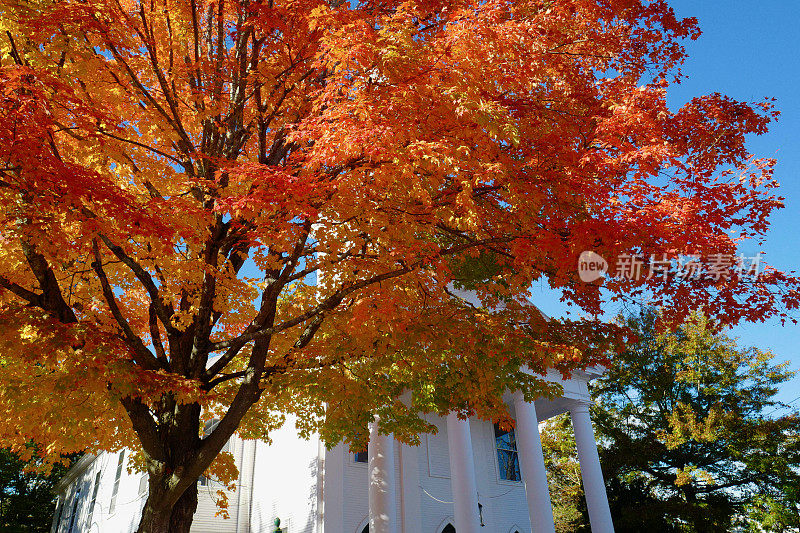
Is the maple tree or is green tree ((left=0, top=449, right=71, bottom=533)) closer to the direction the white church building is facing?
the maple tree

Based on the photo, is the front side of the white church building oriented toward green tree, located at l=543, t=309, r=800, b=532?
no

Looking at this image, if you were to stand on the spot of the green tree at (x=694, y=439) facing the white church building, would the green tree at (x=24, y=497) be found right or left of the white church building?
right

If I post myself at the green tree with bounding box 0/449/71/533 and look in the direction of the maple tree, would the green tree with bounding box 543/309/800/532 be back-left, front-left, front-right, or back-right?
front-left

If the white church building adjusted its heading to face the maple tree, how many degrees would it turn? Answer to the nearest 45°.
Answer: approximately 45° to its right

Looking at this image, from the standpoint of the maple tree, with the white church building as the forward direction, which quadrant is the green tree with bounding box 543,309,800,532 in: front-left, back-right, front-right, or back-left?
front-right

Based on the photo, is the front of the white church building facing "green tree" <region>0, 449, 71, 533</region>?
no

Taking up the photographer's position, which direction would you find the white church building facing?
facing the viewer and to the right of the viewer
